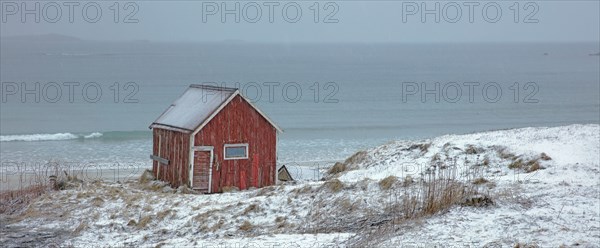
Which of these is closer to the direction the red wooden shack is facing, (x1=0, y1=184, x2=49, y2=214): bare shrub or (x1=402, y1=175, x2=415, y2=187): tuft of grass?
the tuft of grass

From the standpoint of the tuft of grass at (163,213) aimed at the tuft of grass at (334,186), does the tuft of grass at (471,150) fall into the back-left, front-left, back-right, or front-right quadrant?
front-left

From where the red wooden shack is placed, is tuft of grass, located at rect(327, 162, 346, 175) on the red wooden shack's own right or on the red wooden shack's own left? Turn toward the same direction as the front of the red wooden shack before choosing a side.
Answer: on the red wooden shack's own left

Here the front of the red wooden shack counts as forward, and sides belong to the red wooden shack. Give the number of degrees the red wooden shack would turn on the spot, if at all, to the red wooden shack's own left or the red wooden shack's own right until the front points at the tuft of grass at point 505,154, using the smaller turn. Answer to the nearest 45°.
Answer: approximately 45° to the red wooden shack's own left

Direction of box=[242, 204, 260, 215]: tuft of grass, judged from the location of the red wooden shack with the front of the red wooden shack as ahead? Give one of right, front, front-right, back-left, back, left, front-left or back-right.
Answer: front-right

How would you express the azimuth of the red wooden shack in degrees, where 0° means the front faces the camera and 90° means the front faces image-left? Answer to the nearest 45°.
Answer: approximately 315°

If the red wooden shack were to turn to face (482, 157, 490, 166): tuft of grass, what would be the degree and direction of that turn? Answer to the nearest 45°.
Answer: approximately 45° to its left

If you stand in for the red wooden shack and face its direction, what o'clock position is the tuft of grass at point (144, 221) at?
The tuft of grass is roughly at 2 o'clock from the red wooden shack.

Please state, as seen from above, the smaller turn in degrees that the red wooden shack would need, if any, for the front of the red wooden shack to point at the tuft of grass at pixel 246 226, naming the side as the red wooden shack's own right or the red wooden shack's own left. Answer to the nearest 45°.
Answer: approximately 45° to the red wooden shack's own right

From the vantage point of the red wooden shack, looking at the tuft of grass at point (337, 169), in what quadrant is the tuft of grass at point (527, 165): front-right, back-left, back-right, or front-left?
front-right

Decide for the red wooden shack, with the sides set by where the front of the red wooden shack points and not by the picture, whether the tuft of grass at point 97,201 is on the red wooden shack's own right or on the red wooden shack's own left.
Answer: on the red wooden shack's own right
